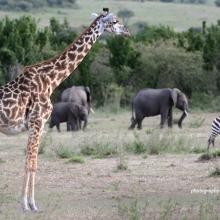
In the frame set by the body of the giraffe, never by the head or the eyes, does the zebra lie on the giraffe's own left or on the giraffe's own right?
on the giraffe's own left

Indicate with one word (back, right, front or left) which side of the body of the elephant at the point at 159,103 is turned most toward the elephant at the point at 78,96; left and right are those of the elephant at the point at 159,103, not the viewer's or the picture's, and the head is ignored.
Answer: back

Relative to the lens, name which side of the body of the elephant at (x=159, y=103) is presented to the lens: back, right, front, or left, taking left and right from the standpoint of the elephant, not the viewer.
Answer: right

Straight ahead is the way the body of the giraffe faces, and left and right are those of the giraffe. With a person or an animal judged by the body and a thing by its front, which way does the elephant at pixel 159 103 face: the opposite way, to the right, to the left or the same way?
the same way

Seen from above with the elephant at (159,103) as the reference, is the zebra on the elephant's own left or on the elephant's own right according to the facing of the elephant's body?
on the elephant's own right

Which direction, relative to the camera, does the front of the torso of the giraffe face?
to the viewer's right
